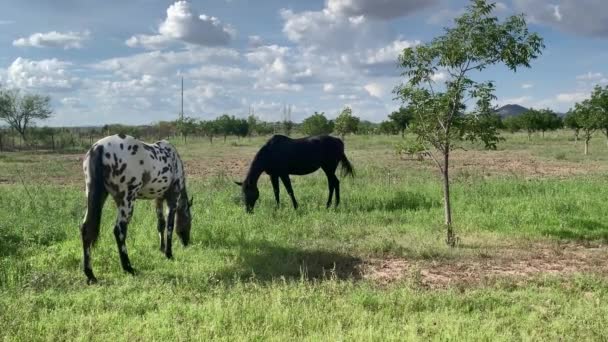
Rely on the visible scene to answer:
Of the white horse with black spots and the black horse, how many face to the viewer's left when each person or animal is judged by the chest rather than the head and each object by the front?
1

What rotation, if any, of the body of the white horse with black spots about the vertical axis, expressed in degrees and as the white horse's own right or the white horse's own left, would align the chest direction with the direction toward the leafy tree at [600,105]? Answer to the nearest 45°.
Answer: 0° — it already faces it

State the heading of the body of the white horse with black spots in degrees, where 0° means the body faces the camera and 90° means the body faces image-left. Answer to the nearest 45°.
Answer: approximately 225°

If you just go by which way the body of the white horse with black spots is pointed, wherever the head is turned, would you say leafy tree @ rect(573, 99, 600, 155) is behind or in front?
in front

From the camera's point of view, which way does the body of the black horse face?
to the viewer's left

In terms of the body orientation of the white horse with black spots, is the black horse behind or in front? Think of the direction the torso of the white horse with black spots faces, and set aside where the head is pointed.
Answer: in front

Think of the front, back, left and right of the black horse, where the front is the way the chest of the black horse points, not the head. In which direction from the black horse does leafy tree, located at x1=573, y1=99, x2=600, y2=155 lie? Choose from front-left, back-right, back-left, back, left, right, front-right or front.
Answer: back-right

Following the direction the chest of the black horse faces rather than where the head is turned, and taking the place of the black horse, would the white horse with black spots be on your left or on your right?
on your left
